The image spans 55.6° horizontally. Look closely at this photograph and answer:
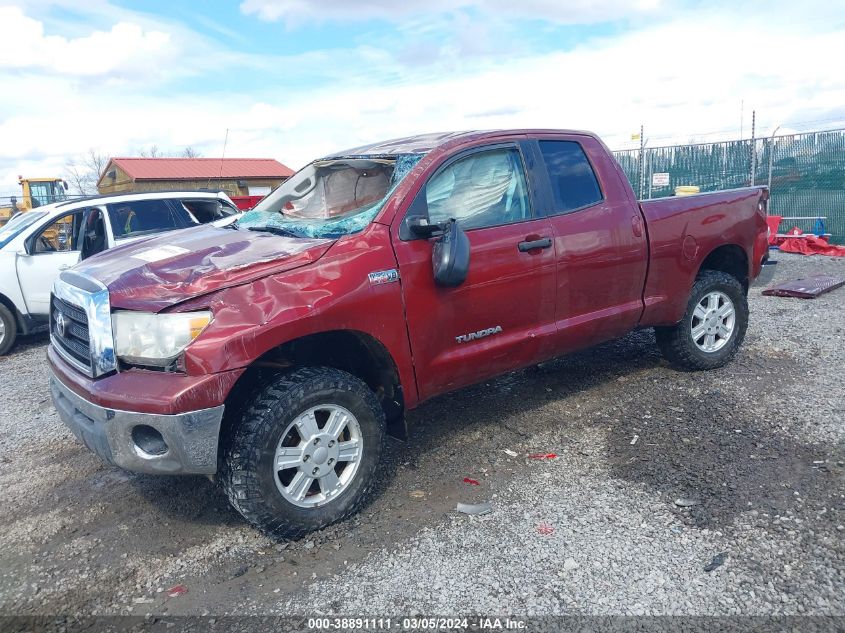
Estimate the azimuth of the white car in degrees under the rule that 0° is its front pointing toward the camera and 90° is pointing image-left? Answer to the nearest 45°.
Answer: approximately 45°

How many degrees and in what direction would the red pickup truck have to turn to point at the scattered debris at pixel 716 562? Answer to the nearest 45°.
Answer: approximately 90° to its left

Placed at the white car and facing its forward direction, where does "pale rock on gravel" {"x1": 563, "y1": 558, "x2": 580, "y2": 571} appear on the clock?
The pale rock on gravel is roughly at 10 o'clock from the white car.

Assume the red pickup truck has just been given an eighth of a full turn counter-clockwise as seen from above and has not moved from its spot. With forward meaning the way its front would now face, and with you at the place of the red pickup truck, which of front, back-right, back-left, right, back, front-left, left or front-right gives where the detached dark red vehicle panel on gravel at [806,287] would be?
back-left

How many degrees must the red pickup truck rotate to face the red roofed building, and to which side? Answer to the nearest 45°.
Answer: approximately 135° to its right

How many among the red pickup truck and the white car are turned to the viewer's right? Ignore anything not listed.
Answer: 0

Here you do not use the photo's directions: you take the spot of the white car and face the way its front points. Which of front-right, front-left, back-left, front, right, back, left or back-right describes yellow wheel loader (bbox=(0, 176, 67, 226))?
back-right

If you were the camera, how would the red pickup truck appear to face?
facing the viewer and to the left of the viewer

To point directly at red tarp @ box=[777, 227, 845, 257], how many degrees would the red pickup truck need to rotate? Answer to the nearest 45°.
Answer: approximately 180°

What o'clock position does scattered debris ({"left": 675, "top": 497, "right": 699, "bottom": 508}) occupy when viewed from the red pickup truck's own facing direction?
The scattered debris is roughly at 8 o'clock from the red pickup truck.

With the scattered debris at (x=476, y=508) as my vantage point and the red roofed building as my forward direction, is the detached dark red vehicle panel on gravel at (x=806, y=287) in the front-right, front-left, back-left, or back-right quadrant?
front-right

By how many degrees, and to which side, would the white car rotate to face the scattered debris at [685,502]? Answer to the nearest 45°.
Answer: approximately 90° to its left
